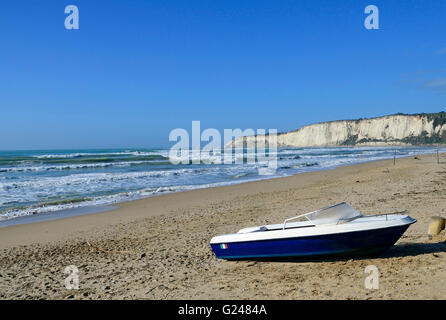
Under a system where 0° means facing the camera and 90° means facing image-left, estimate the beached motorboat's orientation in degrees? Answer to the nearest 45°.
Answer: approximately 270°
